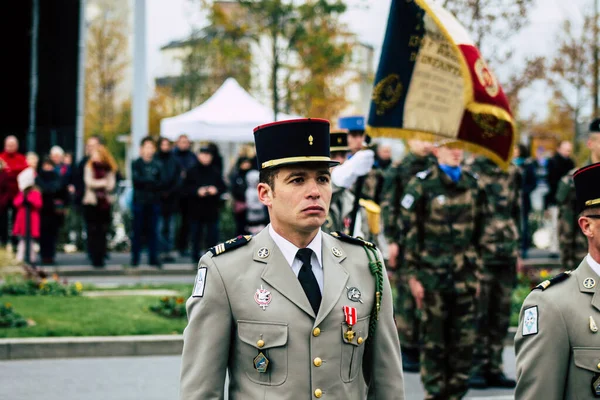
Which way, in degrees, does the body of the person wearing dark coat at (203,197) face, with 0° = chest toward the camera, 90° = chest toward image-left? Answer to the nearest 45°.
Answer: approximately 0°

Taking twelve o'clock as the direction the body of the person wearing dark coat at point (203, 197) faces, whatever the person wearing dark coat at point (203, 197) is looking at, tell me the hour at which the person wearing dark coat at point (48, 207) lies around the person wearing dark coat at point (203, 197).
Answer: the person wearing dark coat at point (48, 207) is roughly at 3 o'clock from the person wearing dark coat at point (203, 197).

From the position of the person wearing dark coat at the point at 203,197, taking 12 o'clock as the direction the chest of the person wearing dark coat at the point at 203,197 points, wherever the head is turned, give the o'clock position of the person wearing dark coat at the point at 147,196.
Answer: the person wearing dark coat at the point at 147,196 is roughly at 2 o'clock from the person wearing dark coat at the point at 203,197.

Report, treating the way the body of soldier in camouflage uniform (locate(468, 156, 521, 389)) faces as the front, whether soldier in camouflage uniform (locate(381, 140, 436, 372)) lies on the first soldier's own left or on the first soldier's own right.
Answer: on the first soldier's own right

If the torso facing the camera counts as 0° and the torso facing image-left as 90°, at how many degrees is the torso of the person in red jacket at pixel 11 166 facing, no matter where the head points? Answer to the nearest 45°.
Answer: approximately 0°

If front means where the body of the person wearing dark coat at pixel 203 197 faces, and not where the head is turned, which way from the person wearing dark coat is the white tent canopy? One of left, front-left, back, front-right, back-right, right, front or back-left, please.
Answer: back

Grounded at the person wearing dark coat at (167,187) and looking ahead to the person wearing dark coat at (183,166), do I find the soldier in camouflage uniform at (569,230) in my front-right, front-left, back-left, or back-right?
back-right

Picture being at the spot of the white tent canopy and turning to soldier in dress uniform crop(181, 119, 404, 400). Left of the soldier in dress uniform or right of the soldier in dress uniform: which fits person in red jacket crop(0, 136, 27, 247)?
right
